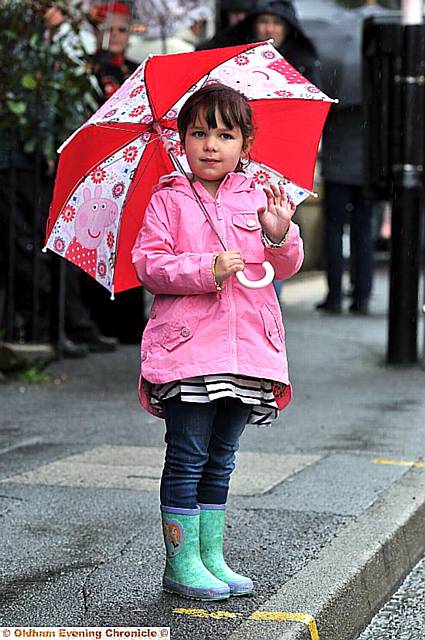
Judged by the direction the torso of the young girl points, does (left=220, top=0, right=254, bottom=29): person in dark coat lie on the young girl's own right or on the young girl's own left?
on the young girl's own left

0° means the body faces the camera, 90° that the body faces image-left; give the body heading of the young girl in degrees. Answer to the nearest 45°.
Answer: approximately 315°

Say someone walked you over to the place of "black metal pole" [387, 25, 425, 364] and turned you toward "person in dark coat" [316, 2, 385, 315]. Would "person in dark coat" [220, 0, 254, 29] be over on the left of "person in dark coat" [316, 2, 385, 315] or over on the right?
left

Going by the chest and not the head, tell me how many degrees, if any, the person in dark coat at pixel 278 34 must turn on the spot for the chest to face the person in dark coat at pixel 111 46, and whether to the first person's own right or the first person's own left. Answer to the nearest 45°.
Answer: approximately 90° to the first person's own right

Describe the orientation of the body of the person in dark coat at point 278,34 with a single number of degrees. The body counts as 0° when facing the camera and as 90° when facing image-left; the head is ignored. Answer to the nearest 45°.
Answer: approximately 0°

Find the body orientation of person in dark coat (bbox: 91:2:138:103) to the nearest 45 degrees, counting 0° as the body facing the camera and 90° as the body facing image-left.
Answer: approximately 0°

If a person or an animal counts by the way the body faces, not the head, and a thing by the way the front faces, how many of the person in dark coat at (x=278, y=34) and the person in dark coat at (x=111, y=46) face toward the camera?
2
